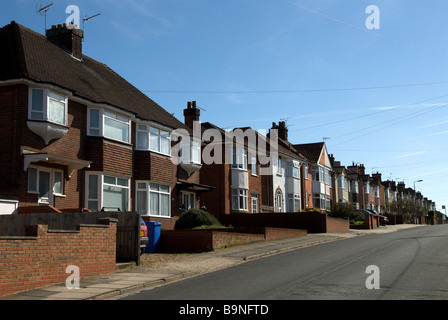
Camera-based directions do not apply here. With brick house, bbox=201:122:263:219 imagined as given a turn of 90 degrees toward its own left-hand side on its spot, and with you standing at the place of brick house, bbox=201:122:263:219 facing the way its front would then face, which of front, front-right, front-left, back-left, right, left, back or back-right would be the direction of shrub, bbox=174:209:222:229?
back-right

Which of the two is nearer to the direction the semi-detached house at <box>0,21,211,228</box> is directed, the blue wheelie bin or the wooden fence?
the blue wheelie bin

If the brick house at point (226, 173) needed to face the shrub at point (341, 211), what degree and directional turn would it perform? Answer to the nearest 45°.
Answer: approximately 90° to its left

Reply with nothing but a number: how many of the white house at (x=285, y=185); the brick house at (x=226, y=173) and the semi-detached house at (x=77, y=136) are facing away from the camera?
0

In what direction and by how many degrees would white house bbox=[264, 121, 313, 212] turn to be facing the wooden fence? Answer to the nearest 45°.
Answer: approximately 45° to its right

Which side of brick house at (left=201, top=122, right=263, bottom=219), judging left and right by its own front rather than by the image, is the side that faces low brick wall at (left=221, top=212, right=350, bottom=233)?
front

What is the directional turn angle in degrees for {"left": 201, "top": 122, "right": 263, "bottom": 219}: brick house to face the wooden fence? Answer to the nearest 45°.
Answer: approximately 45° to its right

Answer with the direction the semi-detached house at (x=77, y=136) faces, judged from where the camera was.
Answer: facing the viewer and to the right of the viewer

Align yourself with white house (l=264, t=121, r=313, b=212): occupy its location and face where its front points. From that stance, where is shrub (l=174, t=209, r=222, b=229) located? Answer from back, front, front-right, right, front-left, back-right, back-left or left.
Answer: front-right

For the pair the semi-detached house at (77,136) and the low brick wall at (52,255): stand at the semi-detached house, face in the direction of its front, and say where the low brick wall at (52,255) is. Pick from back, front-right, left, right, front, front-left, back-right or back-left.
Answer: front-right

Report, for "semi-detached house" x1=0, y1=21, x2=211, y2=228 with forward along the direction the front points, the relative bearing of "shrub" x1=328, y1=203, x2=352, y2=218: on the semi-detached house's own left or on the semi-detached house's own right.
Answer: on the semi-detached house's own left

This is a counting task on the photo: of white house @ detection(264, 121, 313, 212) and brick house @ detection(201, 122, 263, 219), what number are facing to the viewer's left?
0

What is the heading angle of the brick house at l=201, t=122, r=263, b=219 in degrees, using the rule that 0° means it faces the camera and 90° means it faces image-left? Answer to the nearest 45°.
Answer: approximately 315°
